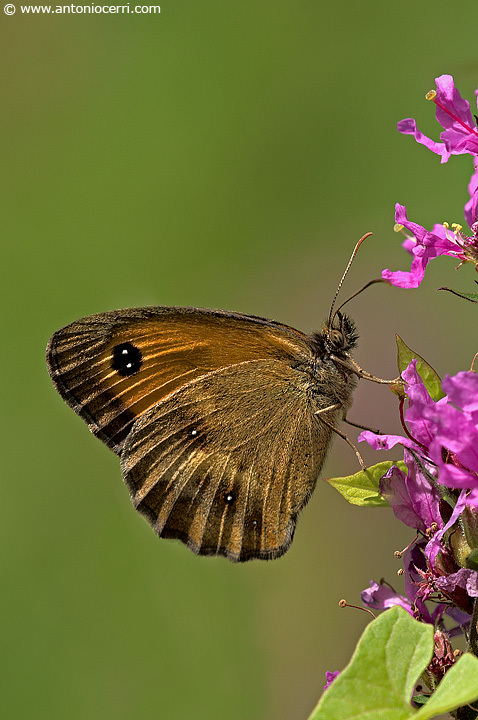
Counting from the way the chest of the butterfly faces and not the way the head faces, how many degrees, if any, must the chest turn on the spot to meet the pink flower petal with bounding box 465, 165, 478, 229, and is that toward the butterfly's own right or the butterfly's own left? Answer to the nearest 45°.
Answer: approximately 45° to the butterfly's own right

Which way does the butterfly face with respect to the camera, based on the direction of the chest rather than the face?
to the viewer's right
